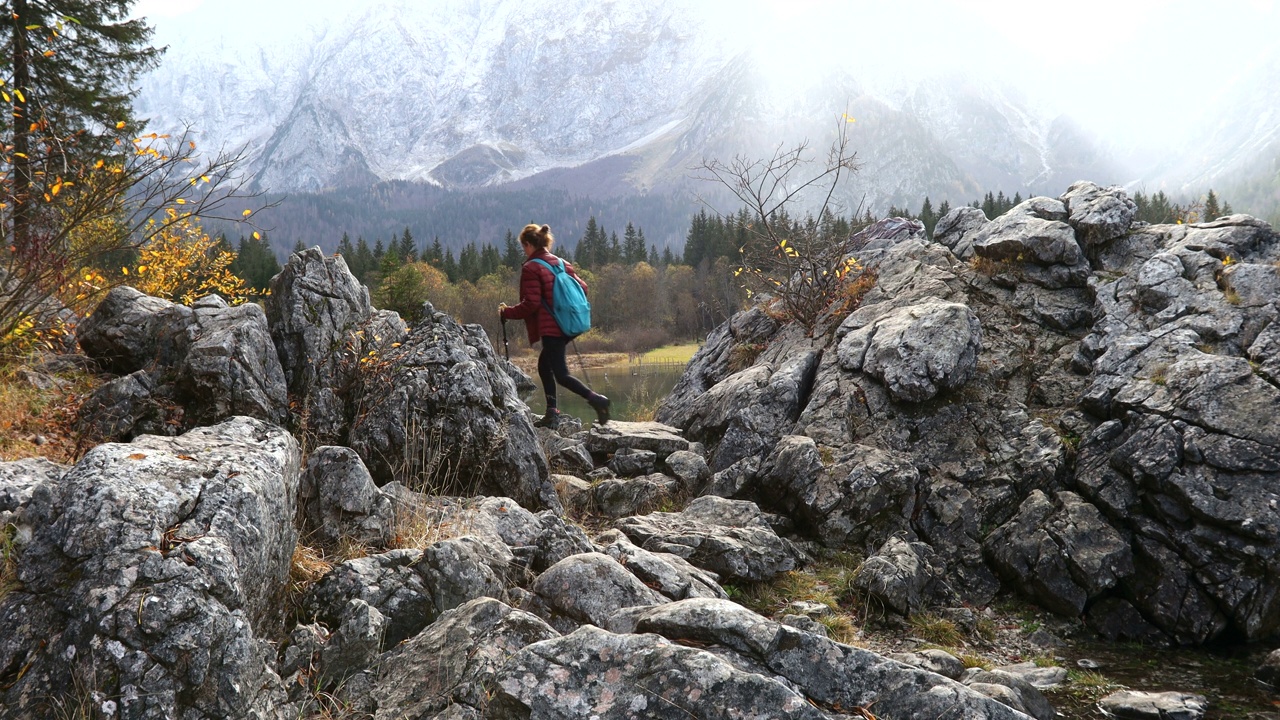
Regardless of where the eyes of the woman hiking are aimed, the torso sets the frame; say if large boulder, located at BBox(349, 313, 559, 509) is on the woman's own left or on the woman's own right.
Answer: on the woman's own left

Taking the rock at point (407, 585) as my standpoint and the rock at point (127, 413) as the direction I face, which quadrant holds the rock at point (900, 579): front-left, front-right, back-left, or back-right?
back-right
